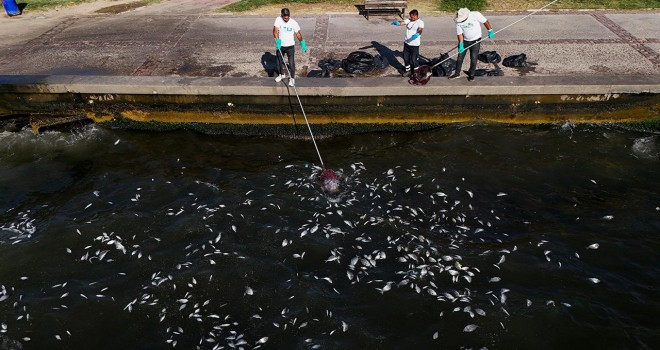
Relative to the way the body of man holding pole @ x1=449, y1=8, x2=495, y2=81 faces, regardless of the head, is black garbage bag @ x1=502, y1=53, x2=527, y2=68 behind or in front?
behind

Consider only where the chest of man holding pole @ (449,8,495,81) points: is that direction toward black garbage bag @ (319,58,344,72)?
no

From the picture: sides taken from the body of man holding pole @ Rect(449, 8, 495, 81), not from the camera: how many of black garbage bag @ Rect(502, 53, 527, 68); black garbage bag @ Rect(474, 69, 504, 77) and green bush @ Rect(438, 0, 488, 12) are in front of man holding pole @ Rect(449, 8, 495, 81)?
0

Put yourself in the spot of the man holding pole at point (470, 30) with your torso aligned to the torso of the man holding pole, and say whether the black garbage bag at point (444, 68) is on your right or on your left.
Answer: on your right

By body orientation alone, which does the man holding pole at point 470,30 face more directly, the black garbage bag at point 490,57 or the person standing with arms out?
the person standing with arms out

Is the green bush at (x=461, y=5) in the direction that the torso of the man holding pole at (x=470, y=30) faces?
no

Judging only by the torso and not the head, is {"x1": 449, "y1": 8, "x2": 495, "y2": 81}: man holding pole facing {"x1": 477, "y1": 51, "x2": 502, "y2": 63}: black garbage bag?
no

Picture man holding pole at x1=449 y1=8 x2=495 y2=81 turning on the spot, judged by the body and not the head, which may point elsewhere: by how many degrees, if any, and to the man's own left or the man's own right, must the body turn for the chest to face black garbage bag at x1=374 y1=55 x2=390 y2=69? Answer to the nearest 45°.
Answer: approximately 90° to the man's own right

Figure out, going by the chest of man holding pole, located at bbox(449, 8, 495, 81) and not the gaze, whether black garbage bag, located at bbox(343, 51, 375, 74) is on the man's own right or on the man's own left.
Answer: on the man's own right

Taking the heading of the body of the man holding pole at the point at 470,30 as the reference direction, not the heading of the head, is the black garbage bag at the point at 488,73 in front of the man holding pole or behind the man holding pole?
behind

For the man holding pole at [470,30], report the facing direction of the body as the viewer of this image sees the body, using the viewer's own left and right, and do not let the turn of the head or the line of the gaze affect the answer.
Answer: facing the viewer and to the left of the viewer
